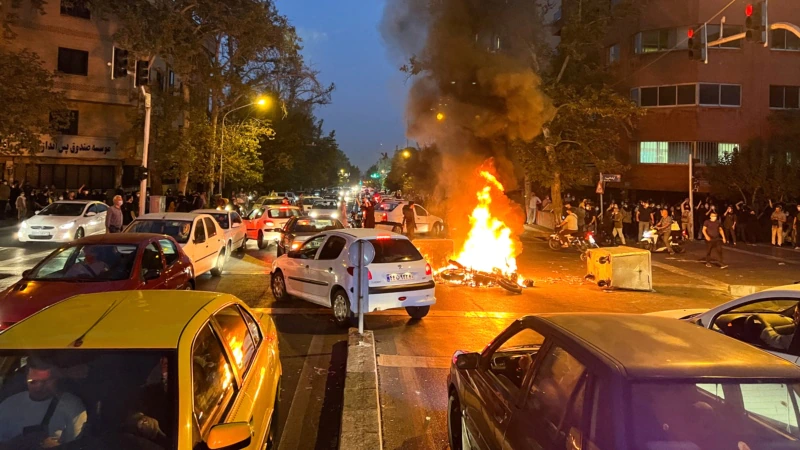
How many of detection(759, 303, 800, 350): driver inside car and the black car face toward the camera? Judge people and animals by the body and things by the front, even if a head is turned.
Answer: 0

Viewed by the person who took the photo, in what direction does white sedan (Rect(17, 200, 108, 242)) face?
facing the viewer and to the left of the viewer

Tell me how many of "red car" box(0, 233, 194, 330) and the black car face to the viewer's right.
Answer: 0

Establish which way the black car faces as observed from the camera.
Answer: facing away from the viewer and to the left of the viewer

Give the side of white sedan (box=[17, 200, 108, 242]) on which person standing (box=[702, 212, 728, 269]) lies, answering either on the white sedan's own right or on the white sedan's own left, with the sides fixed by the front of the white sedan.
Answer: on the white sedan's own left

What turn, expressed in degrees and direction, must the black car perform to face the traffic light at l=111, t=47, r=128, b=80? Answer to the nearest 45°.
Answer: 0° — it already faces it

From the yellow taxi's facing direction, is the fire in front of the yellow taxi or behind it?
behind

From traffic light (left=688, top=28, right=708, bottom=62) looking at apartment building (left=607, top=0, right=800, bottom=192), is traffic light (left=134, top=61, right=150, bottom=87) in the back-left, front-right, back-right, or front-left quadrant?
back-left

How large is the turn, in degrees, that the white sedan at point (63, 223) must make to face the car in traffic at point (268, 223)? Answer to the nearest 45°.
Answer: approximately 135° to its left

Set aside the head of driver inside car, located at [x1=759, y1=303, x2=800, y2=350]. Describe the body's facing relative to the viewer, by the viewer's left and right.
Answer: facing to the left of the viewer

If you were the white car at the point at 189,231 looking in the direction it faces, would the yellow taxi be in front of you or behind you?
in front

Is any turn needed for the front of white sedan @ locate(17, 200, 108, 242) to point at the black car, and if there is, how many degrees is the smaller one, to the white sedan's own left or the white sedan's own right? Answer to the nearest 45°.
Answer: approximately 45° to the white sedan's own left

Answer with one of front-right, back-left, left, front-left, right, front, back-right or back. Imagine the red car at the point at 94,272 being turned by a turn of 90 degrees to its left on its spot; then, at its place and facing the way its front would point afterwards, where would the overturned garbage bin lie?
front-left

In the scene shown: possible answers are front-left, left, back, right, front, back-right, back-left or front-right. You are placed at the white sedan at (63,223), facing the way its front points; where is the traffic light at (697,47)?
left

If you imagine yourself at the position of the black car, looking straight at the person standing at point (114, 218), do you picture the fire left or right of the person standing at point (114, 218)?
right
